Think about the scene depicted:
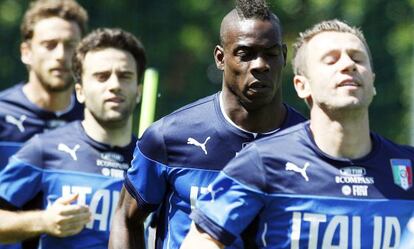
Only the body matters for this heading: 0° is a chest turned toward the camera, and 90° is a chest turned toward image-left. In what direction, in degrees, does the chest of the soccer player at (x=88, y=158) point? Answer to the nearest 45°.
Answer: approximately 315°

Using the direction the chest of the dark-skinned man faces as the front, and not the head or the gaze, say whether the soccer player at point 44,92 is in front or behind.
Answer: behind
